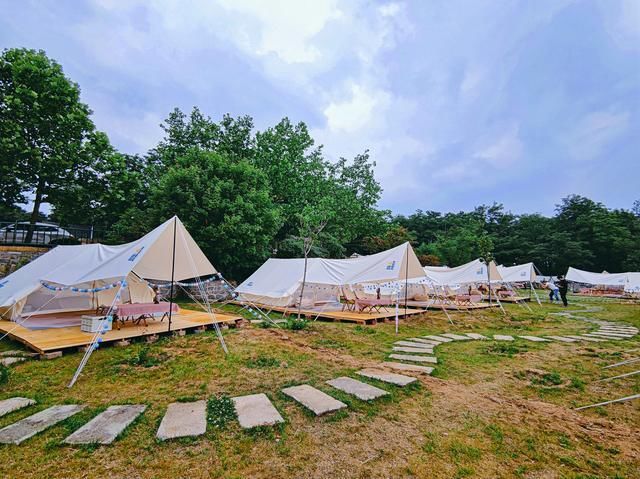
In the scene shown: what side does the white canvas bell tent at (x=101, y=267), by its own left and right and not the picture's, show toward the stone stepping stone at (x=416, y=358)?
front

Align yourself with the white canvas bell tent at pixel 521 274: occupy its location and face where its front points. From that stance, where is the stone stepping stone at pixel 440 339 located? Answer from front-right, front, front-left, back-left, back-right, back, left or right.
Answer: front-right

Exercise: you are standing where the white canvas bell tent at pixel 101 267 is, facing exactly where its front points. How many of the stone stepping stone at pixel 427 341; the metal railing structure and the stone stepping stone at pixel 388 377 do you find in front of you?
2

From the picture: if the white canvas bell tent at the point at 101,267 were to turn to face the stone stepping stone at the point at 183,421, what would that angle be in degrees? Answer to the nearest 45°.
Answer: approximately 45° to its right

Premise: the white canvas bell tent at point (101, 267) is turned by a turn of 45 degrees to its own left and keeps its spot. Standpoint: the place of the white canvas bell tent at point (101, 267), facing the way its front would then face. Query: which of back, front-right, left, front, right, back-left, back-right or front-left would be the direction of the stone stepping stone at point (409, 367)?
front-right

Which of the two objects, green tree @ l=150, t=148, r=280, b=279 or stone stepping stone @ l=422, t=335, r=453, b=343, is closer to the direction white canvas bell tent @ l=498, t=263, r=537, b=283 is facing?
the stone stepping stone

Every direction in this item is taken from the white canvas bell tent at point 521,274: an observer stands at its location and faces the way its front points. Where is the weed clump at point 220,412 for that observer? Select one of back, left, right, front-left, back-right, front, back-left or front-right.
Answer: front-right

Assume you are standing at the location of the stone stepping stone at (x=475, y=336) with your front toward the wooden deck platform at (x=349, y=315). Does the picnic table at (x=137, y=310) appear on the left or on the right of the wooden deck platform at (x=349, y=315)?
left

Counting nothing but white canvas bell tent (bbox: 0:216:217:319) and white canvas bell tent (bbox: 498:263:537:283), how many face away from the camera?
0

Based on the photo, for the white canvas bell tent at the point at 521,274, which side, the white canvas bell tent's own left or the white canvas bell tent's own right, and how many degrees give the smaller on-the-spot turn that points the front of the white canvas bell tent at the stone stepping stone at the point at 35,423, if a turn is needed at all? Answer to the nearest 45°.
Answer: approximately 45° to the white canvas bell tent's own right

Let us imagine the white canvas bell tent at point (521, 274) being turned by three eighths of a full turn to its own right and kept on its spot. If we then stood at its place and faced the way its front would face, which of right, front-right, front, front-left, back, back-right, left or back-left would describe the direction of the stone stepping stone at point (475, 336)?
left

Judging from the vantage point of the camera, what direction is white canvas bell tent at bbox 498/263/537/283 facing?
facing the viewer and to the right of the viewer

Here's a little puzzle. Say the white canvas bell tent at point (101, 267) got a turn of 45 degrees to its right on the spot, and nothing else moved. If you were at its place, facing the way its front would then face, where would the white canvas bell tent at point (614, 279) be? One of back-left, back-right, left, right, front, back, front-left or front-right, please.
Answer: left

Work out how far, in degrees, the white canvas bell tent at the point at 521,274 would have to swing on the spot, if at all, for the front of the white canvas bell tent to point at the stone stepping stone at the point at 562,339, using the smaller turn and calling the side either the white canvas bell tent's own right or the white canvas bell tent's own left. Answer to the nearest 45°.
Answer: approximately 45° to the white canvas bell tent's own right
